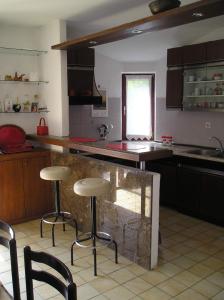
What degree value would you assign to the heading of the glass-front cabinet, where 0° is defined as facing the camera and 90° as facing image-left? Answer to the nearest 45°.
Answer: approximately 45°

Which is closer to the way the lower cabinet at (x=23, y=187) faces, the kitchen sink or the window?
the kitchen sink

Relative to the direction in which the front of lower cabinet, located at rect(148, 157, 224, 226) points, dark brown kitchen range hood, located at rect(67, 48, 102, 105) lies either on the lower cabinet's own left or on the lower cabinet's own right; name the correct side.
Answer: on the lower cabinet's own right

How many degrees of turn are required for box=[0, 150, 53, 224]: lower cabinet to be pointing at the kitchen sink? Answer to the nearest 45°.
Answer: approximately 45° to its left

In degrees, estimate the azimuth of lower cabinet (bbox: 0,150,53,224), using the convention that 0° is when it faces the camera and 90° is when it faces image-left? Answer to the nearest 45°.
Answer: approximately 315°

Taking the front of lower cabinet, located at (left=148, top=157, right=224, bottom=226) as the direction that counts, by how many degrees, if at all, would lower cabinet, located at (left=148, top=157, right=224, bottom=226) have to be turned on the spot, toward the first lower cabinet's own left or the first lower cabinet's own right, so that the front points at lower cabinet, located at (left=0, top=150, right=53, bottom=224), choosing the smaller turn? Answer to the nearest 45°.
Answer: approximately 45° to the first lower cabinet's own right

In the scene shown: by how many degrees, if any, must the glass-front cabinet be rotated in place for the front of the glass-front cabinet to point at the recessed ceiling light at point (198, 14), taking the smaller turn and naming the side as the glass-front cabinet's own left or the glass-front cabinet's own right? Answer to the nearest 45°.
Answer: approximately 45° to the glass-front cabinet's own left
